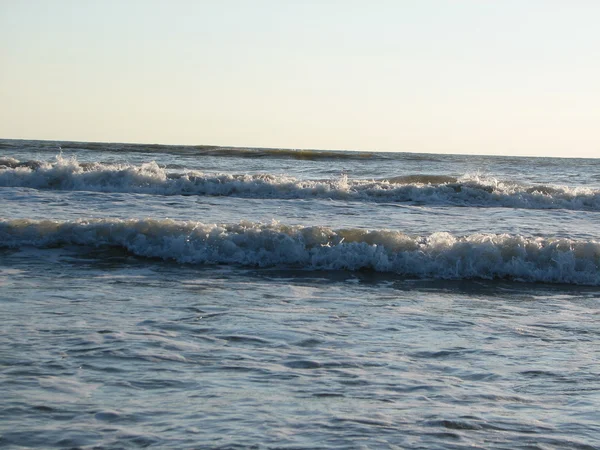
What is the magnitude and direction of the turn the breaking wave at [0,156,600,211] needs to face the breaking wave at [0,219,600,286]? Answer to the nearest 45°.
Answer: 0° — it already faces it

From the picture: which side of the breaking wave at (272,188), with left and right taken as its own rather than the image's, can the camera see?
front
